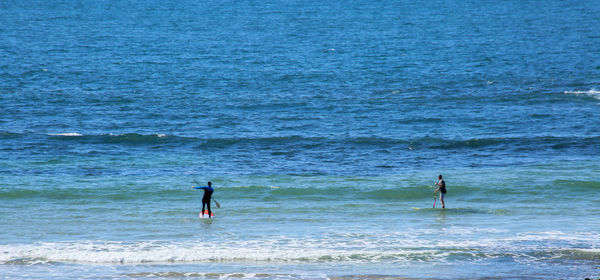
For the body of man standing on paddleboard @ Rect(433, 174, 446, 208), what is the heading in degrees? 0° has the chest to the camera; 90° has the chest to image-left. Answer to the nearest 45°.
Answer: approximately 90°
